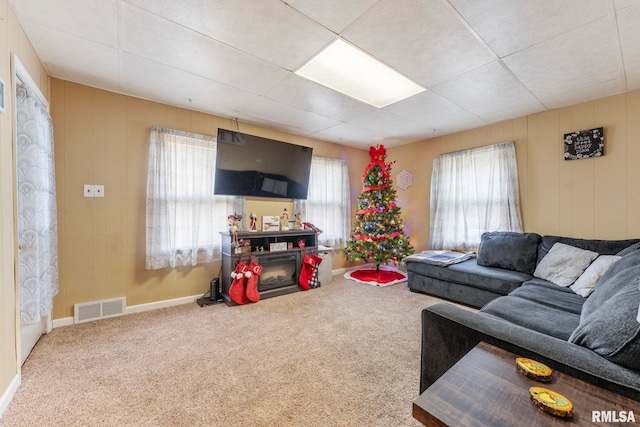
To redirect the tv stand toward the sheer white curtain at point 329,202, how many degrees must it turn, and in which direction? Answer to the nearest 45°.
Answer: approximately 90° to its left

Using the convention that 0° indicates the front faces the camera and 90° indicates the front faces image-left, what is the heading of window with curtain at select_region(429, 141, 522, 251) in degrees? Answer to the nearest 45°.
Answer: approximately 45°

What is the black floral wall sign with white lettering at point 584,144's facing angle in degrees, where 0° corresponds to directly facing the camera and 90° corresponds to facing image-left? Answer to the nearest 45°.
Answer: approximately 45°

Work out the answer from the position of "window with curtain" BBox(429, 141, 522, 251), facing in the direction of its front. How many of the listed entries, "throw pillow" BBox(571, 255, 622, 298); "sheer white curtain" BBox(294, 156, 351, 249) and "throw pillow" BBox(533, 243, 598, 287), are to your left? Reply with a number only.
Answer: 2

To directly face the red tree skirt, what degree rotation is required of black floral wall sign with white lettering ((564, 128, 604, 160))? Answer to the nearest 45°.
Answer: approximately 45° to its right

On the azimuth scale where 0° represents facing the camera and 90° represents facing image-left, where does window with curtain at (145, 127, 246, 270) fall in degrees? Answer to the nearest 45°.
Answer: approximately 315°

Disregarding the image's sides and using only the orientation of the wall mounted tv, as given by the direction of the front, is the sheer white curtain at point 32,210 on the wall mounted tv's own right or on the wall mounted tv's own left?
on the wall mounted tv's own right

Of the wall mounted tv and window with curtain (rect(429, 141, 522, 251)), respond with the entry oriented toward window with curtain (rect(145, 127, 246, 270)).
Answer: window with curtain (rect(429, 141, 522, 251))
